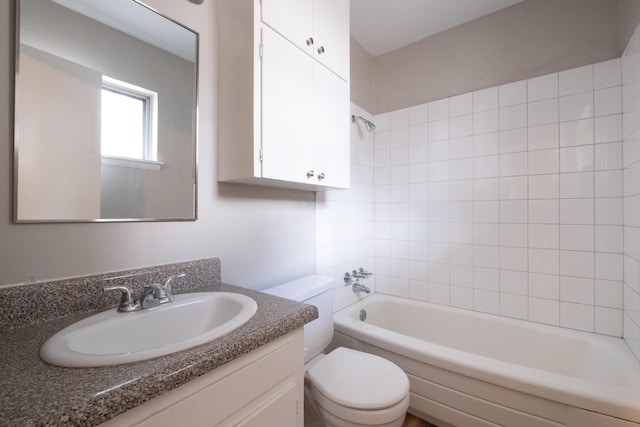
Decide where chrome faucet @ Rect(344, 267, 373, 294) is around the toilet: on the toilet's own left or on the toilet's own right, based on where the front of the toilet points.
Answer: on the toilet's own left

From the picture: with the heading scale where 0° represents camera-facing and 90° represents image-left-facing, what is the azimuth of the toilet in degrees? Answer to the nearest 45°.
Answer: approximately 315°

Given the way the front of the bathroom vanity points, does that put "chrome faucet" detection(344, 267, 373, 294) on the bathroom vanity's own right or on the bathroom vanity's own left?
on the bathroom vanity's own left

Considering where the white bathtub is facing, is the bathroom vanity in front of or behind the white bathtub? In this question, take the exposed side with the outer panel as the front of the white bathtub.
in front

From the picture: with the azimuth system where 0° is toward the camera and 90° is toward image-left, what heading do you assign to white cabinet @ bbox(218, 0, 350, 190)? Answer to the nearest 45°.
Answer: approximately 315°

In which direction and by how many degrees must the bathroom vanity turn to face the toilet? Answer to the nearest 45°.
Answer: approximately 45° to its left
